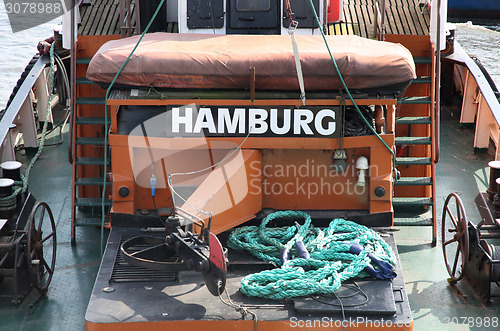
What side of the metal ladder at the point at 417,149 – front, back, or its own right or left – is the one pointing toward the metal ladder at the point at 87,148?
right

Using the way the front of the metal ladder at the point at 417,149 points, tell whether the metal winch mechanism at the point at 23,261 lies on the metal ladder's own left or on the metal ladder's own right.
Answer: on the metal ladder's own right

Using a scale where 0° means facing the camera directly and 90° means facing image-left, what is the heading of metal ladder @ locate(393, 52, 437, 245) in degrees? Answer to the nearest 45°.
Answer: approximately 0°

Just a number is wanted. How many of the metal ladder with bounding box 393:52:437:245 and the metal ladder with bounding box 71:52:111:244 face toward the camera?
2
